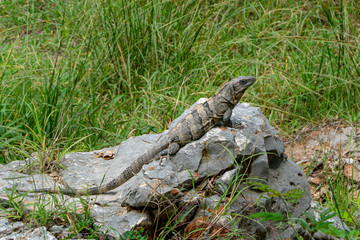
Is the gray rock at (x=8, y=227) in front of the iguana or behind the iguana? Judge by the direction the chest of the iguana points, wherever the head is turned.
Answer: behind

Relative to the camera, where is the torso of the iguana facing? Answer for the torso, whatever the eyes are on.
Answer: to the viewer's right

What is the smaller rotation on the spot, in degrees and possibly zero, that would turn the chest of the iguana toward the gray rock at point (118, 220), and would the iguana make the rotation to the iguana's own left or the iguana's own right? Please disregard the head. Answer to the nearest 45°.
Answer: approximately 135° to the iguana's own right
